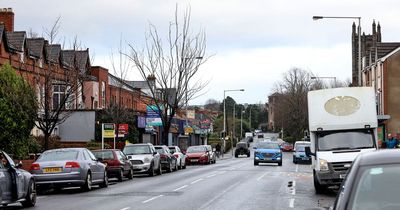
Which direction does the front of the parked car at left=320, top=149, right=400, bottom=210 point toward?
toward the camera

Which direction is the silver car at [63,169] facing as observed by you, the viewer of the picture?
facing away from the viewer and to the right of the viewer

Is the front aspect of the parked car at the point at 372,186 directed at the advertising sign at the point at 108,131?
no

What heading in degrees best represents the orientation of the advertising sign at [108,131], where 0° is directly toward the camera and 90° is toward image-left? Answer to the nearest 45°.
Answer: approximately 0°

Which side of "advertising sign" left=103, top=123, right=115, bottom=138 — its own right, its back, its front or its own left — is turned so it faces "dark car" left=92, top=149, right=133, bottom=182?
front

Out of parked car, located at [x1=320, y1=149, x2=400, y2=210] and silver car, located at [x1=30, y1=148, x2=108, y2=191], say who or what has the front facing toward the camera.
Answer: the parked car

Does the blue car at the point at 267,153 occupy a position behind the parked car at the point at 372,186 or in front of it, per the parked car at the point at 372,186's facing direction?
behind

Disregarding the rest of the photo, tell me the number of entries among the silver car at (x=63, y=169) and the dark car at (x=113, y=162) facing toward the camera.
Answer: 0

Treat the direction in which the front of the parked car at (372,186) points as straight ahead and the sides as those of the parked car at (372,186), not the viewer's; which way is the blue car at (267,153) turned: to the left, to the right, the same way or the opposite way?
the same way

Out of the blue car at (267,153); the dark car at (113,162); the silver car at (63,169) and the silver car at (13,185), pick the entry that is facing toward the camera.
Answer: the blue car

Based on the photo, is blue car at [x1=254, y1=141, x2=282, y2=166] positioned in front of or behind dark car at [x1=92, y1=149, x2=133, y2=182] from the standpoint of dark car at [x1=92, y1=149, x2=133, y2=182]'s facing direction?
in front

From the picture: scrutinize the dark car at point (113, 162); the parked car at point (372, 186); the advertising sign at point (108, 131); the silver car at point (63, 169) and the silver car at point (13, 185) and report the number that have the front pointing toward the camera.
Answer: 2

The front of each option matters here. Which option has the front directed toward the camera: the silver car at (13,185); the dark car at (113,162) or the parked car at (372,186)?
the parked car

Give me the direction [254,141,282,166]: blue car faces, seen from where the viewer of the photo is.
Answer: facing the viewer

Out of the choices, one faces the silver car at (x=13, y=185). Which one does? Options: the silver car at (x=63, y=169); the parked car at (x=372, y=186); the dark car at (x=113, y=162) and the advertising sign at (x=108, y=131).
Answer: the advertising sign

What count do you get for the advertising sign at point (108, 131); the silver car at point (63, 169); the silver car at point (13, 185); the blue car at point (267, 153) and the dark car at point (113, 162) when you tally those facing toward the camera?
2

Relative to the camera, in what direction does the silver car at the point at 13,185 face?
facing away from the viewer and to the right of the viewer

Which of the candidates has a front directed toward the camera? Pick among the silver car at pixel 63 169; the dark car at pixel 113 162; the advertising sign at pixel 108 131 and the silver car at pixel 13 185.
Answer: the advertising sign

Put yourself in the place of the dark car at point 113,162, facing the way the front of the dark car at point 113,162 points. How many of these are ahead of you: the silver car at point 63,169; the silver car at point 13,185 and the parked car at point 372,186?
0

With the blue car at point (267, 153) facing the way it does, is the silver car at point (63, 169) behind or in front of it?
in front

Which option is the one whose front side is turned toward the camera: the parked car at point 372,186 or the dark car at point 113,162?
the parked car
